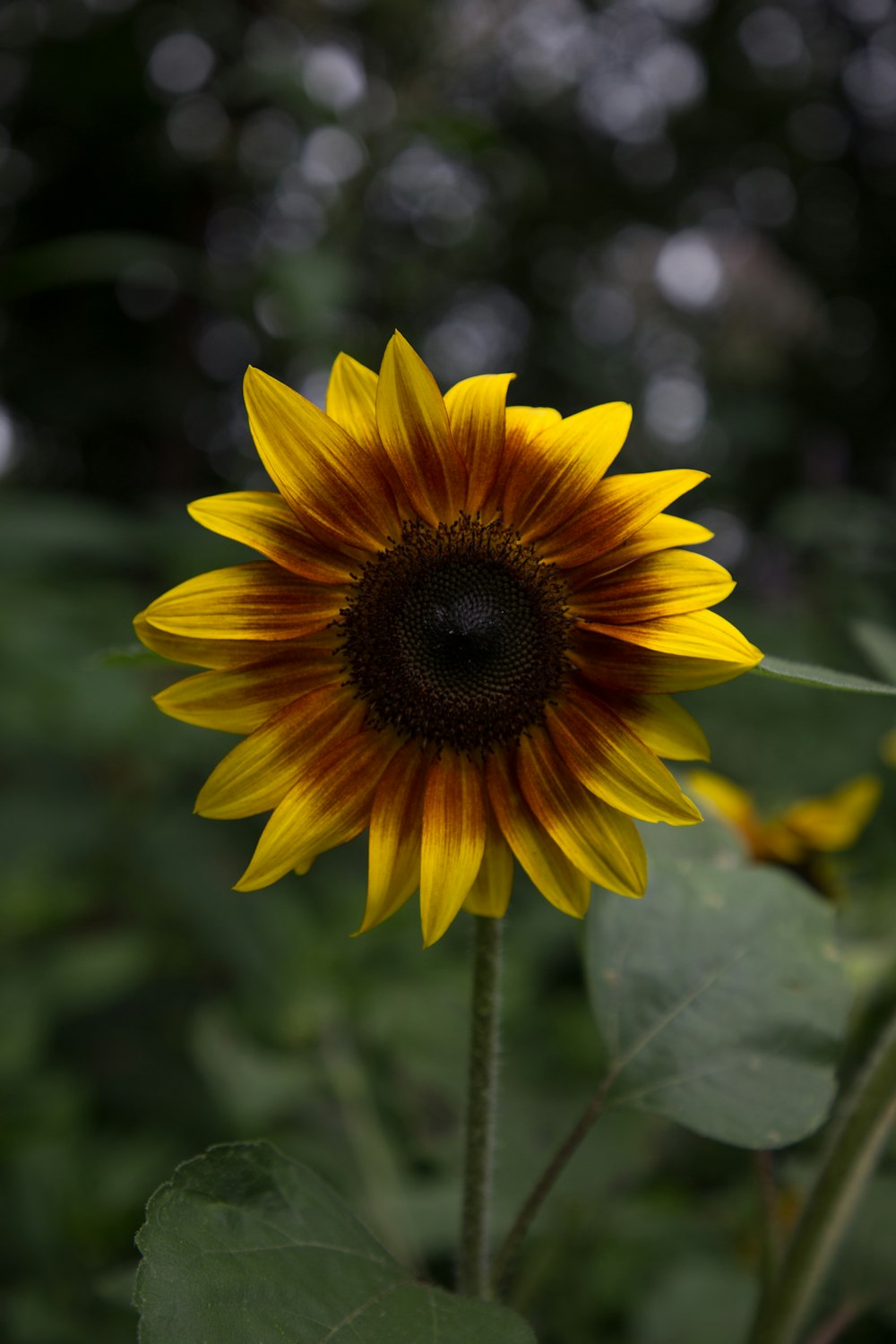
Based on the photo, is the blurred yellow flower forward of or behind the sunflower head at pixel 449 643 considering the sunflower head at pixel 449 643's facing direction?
behind

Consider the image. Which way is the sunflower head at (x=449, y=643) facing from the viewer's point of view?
toward the camera
